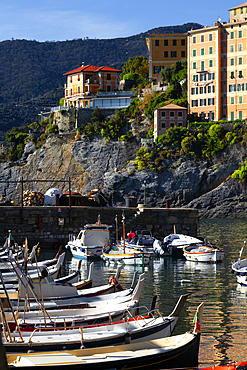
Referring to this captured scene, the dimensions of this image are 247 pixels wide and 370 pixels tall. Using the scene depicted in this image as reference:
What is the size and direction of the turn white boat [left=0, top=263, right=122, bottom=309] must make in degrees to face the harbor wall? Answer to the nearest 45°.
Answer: approximately 90° to its left

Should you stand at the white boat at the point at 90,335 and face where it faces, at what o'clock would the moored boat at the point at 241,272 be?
The moored boat is roughly at 10 o'clock from the white boat.

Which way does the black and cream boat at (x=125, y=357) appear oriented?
to the viewer's right

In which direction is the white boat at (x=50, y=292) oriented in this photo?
to the viewer's right

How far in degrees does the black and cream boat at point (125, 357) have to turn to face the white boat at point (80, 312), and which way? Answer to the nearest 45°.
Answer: approximately 90° to its left

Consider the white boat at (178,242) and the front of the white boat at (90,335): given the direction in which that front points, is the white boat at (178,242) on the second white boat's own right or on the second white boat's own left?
on the second white boat's own left

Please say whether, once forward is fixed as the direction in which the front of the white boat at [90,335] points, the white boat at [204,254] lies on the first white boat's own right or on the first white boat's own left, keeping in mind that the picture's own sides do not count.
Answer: on the first white boat's own left

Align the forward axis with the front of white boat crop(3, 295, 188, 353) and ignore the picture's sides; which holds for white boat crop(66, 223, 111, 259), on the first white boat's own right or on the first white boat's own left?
on the first white boat's own left

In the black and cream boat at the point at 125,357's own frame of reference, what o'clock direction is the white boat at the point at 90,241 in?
the white boat at the point at 90,241 is roughly at 9 o'clock from the black and cream boat at the point at 125,357.

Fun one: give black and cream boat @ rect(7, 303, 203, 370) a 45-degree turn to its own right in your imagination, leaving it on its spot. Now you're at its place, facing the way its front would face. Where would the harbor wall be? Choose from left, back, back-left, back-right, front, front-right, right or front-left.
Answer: back-left

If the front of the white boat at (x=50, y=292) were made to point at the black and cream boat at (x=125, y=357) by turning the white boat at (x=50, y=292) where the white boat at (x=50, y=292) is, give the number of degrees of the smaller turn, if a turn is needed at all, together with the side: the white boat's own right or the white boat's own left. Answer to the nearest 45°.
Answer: approximately 90° to the white boat's own right

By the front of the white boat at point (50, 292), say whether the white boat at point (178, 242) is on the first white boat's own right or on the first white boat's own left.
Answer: on the first white boat's own left

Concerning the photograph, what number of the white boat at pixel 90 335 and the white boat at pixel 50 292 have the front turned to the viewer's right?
2

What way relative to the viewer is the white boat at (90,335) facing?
to the viewer's right
